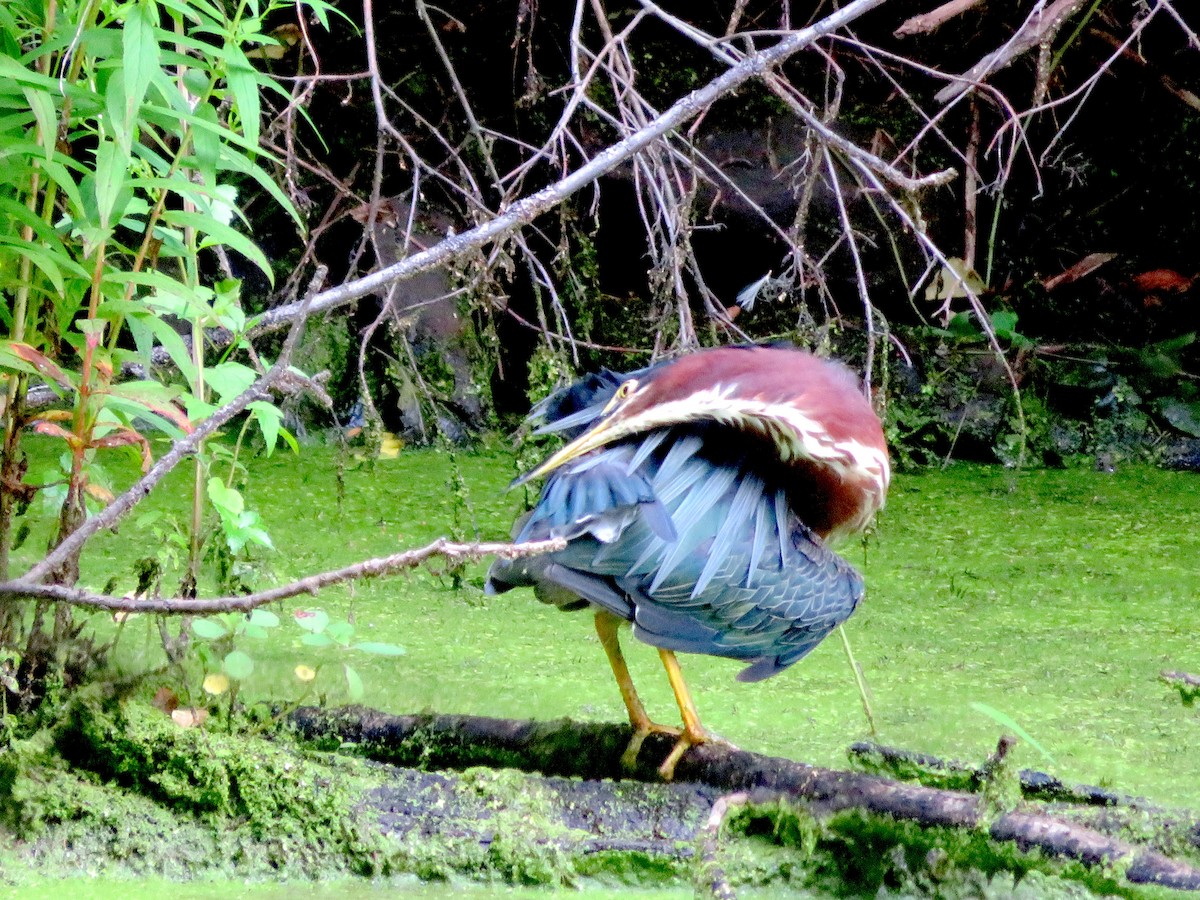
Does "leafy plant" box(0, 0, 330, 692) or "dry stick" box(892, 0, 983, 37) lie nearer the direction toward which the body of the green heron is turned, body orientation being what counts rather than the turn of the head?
the dry stick

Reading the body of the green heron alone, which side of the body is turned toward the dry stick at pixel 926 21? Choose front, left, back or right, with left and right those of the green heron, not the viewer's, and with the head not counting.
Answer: left

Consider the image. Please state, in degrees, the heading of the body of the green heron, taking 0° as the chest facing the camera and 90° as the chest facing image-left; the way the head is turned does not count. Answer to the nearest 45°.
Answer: approximately 270°

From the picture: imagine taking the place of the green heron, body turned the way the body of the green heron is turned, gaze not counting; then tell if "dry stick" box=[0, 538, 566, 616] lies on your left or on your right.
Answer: on your right
